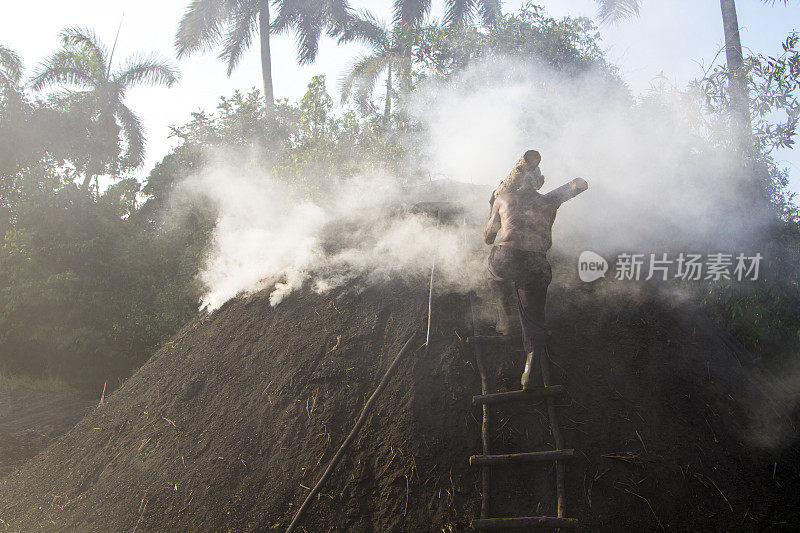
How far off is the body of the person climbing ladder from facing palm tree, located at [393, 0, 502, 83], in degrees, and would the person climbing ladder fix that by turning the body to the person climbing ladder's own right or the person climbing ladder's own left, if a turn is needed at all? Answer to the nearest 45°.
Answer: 0° — they already face it

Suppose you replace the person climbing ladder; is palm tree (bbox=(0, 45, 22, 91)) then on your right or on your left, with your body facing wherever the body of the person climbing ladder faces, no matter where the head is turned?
on your left

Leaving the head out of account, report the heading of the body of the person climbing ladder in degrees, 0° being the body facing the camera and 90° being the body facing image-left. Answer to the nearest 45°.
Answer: approximately 180°
